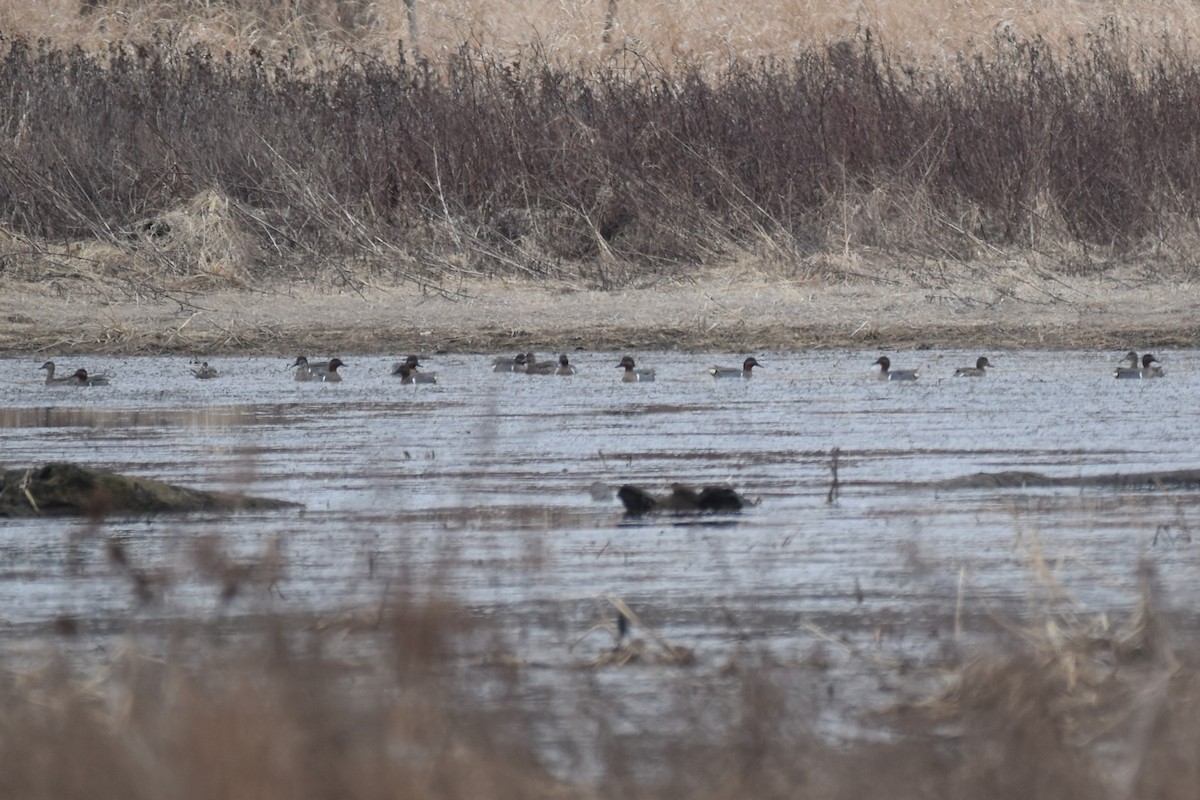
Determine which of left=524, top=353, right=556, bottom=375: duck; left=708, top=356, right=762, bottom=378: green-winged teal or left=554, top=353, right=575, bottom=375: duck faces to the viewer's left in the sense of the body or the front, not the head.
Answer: left=524, top=353, right=556, bottom=375: duck

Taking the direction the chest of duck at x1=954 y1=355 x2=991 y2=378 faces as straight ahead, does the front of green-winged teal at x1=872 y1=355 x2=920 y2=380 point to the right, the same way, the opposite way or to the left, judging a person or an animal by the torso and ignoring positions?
the opposite way

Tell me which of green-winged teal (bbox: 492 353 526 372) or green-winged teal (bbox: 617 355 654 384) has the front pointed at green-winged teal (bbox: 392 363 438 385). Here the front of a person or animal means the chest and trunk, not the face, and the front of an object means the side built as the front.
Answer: green-winged teal (bbox: 617 355 654 384)

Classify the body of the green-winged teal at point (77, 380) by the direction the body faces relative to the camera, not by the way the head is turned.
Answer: to the viewer's left

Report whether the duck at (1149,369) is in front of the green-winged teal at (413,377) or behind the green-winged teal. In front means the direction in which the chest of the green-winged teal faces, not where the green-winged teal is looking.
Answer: behind

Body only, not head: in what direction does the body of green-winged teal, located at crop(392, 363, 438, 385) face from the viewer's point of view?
to the viewer's left

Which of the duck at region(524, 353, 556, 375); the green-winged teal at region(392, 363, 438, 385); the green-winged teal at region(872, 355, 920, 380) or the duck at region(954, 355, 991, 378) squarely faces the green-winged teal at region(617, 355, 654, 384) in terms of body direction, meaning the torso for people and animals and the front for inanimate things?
the green-winged teal at region(872, 355, 920, 380)

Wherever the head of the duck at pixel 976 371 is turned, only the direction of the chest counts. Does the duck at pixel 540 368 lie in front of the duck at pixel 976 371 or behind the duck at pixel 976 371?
behind

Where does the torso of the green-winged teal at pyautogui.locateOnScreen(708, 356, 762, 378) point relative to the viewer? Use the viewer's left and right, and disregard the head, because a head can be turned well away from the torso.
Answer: facing to the right of the viewer
